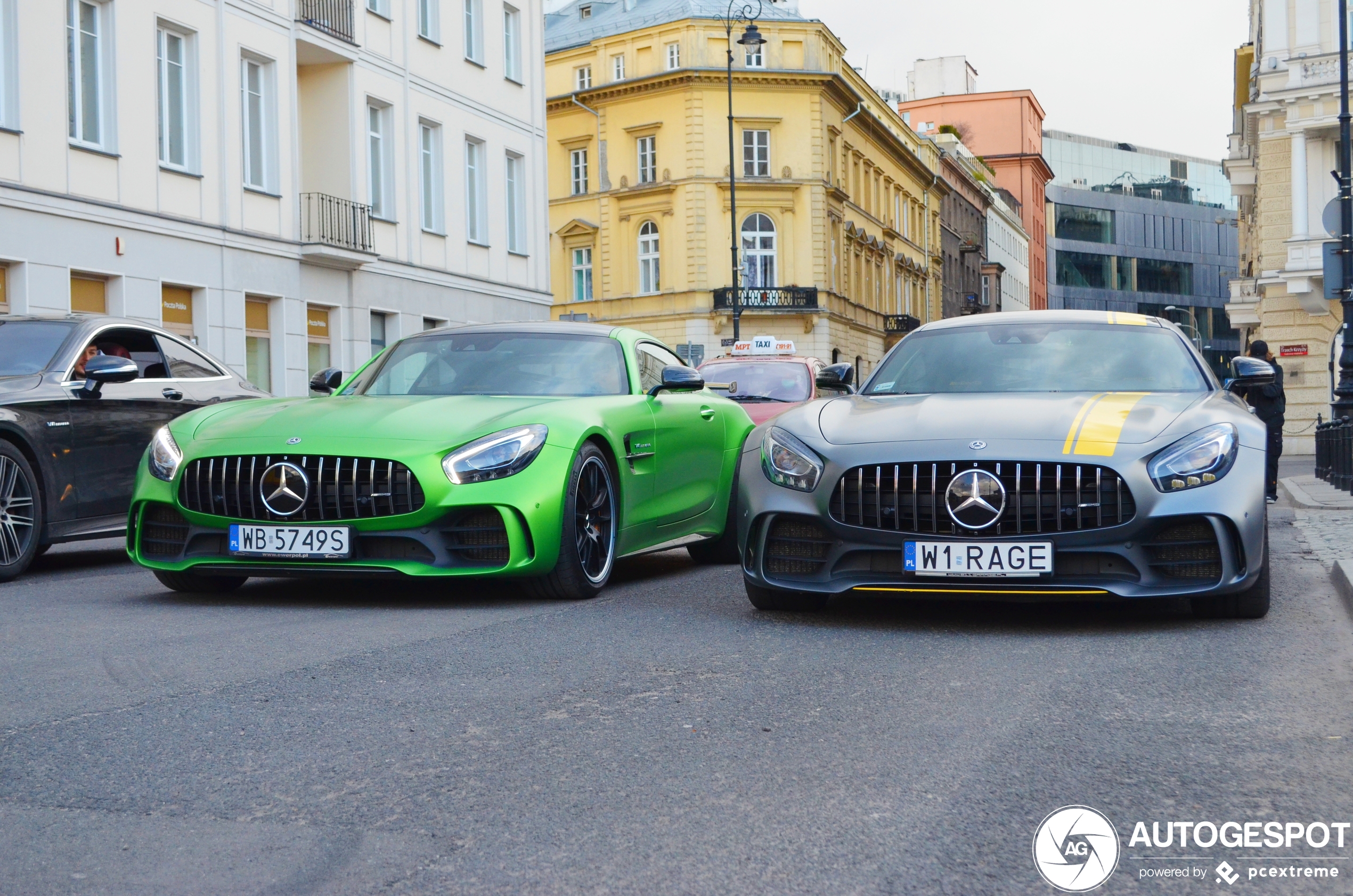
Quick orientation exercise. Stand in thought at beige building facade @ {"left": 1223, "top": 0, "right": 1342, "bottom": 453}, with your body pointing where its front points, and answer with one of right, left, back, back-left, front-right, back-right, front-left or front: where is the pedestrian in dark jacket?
front-left

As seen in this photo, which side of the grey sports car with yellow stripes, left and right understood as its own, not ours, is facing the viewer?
front

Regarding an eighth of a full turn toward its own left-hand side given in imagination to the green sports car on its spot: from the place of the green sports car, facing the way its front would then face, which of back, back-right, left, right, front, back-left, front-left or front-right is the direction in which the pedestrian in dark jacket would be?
back-left

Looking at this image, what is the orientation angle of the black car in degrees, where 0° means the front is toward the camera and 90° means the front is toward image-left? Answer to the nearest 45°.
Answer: approximately 45°

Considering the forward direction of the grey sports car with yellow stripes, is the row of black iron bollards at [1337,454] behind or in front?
behind

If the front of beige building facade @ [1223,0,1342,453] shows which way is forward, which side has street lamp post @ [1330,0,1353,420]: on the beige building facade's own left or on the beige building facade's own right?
on the beige building facade's own left

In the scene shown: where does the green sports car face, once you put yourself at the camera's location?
facing the viewer and to the left of the viewer

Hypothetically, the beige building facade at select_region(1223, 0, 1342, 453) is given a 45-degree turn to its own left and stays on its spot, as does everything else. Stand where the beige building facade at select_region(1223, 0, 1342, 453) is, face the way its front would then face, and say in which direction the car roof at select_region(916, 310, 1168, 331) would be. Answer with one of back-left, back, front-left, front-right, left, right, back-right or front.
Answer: front

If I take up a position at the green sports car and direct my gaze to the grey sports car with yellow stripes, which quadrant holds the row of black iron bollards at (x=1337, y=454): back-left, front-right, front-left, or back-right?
front-left

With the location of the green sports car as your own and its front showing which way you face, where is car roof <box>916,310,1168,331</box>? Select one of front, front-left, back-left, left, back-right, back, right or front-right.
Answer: back-left

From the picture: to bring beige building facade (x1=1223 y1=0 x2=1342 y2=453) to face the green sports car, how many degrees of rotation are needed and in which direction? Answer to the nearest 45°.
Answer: approximately 45° to its left

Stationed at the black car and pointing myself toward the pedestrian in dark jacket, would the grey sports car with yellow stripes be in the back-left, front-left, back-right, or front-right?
front-right

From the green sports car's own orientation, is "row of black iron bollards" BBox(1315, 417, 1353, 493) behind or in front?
behind

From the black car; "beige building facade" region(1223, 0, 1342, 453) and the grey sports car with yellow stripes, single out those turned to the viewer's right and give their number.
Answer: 0

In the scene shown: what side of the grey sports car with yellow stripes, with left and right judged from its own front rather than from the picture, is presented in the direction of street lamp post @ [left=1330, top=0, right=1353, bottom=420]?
back

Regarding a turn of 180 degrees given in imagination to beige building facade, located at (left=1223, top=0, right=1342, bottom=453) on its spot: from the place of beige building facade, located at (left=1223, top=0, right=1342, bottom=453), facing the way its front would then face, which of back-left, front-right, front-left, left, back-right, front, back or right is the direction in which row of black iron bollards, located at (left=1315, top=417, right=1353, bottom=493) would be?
back-right

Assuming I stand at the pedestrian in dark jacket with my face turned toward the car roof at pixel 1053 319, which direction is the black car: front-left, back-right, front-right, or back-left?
front-right
